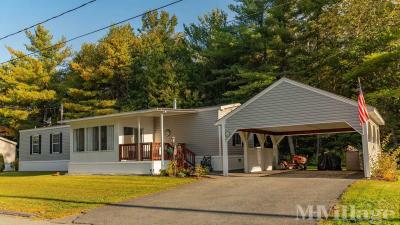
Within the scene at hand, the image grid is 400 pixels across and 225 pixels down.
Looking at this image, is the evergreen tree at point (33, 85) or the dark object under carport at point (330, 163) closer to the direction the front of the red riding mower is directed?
the evergreen tree

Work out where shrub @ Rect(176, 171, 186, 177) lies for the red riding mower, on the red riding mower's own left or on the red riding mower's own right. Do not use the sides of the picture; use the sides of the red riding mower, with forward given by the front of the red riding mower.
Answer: on the red riding mower's own right

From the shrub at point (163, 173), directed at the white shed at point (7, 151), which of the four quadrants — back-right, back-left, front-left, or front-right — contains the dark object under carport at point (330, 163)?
back-right

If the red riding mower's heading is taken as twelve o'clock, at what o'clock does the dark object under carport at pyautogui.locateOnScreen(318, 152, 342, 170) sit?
The dark object under carport is roughly at 7 o'clock from the red riding mower.

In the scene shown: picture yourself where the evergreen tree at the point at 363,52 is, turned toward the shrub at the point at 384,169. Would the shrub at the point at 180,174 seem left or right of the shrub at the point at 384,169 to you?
right

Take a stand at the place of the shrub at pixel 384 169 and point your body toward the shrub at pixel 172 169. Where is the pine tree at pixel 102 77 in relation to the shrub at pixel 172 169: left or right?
right

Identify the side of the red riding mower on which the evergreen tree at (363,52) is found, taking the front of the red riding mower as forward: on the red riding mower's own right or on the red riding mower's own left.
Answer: on the red riding mower's own right
